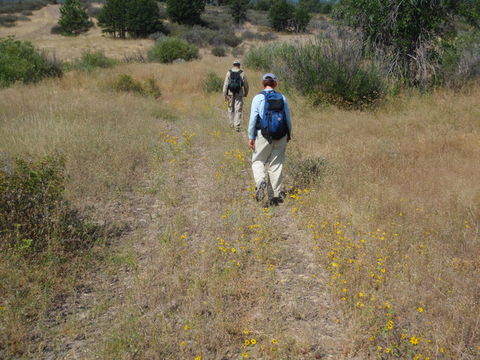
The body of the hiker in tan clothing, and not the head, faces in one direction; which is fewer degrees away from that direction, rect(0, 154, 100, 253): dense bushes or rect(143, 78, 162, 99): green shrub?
the green shrub

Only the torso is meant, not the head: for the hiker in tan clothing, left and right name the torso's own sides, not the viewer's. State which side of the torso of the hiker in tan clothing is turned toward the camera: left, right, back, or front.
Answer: back

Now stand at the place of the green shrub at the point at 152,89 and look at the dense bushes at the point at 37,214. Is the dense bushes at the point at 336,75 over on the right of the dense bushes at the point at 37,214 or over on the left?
left

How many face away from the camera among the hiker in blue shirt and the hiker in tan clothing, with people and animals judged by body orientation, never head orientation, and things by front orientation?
2

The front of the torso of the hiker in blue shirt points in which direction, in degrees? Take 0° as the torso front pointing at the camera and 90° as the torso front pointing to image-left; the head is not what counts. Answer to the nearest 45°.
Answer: approximately 180°

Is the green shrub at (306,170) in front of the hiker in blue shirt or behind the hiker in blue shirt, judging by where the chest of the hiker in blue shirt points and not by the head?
in front

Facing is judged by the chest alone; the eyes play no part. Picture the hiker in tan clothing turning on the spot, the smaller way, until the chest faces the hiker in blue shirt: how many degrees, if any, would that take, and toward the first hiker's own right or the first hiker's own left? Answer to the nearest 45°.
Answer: approximately 180°

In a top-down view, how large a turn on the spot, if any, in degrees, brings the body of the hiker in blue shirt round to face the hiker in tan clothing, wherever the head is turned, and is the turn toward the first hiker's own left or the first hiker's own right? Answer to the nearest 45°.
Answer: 0° — they already face them

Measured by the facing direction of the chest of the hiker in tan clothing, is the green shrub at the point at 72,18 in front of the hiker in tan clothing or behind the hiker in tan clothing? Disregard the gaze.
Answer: in front
